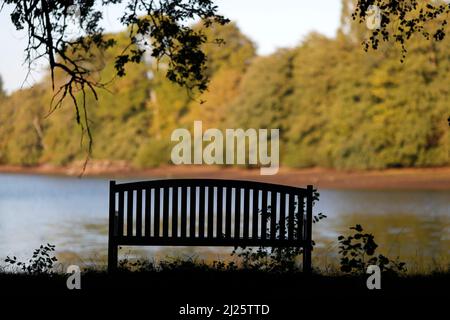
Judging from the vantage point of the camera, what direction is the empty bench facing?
facing away from the viewer
